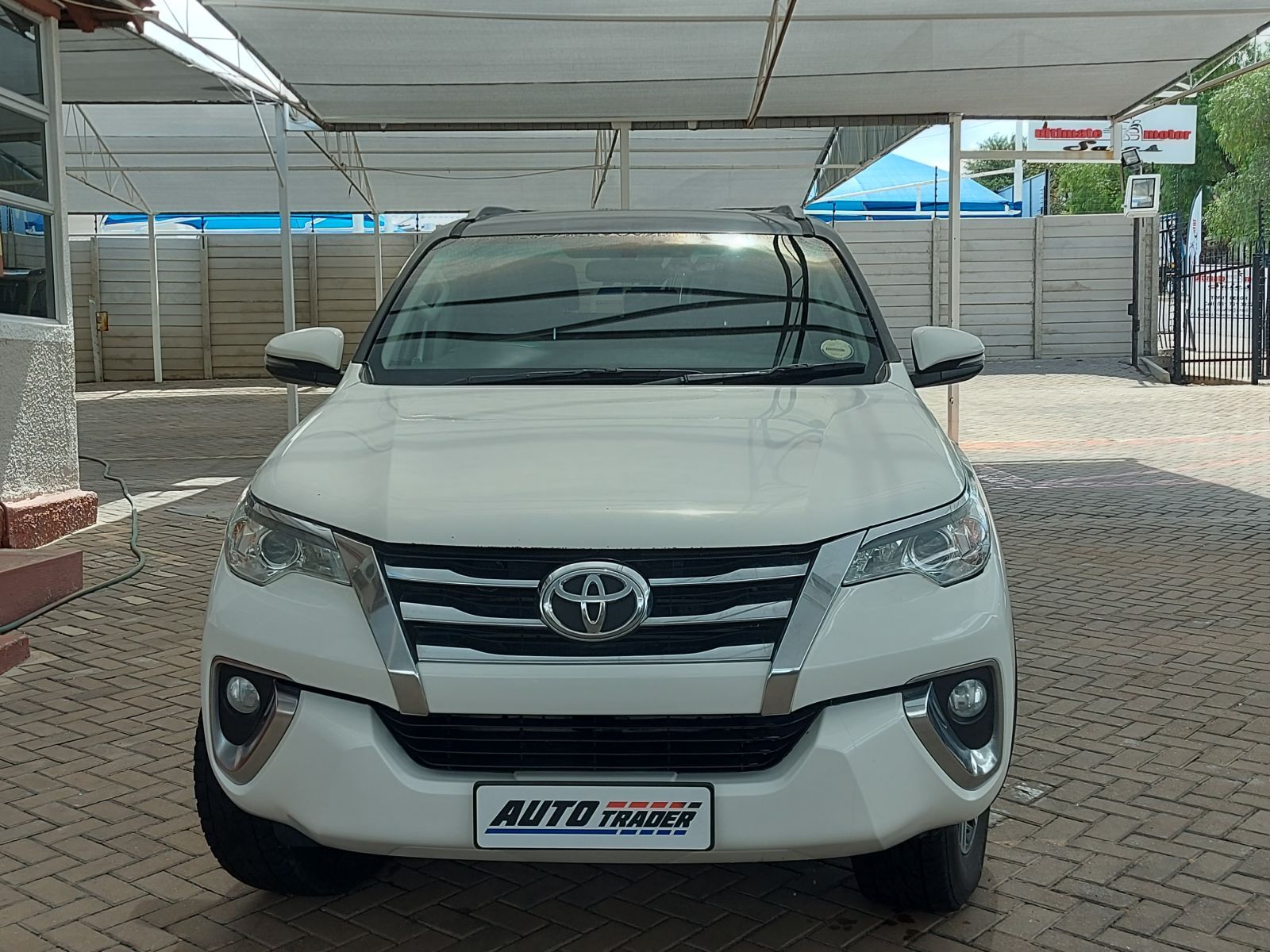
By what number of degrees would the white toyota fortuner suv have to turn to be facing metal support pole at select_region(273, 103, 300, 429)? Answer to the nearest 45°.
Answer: approximately 180°

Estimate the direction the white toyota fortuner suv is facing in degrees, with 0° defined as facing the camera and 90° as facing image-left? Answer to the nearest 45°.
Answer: approximately 0°

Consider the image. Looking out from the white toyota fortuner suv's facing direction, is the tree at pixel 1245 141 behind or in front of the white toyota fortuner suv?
behind

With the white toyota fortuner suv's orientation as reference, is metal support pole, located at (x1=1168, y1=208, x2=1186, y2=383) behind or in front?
behind

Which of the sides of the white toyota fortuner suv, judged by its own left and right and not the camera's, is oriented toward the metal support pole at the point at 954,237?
back

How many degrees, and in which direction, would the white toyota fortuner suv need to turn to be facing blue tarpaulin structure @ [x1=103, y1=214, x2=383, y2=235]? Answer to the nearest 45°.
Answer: approximately 180°

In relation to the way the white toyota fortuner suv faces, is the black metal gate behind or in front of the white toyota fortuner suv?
behind

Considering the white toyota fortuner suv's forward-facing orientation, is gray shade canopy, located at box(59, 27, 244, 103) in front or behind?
behind

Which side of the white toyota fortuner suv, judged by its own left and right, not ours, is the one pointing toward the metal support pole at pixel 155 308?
back
